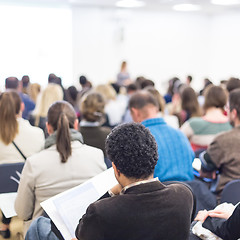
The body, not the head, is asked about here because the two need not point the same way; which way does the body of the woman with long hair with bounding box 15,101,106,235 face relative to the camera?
away from the camera

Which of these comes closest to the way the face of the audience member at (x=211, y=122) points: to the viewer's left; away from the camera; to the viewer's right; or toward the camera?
away from the camera

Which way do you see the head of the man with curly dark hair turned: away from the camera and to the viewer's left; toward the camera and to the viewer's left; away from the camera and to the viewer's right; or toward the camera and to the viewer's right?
away from the camera and to the viewer's left

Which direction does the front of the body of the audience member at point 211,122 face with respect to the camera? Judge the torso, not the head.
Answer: away from the camera

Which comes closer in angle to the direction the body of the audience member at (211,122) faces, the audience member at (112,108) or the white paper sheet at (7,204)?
the audience member

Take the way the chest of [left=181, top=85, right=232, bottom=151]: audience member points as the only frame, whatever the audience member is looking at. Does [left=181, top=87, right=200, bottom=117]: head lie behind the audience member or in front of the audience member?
in front

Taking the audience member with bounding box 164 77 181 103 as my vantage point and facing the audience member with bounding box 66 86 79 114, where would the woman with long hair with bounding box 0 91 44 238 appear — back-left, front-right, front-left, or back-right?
front-left

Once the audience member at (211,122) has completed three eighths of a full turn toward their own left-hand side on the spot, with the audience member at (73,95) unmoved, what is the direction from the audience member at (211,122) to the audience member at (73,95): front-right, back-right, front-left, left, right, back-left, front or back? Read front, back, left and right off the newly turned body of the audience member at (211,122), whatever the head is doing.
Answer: right

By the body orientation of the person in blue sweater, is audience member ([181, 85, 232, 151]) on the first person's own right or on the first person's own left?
on the first person's own right

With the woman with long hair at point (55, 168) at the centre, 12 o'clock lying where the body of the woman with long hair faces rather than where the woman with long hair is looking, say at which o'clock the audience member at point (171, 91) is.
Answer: The audience member is roughly at 1 o'clock from the woman with long hair.

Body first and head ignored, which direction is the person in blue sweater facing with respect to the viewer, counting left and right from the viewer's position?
facing away from the viewer and to the left of the viewer

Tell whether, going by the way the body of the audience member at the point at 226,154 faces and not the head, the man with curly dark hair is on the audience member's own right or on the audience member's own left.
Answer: on the audience member's own left

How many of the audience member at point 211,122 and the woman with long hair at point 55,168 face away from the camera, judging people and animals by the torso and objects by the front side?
2

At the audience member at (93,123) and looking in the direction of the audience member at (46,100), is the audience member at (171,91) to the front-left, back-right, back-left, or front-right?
front-right
